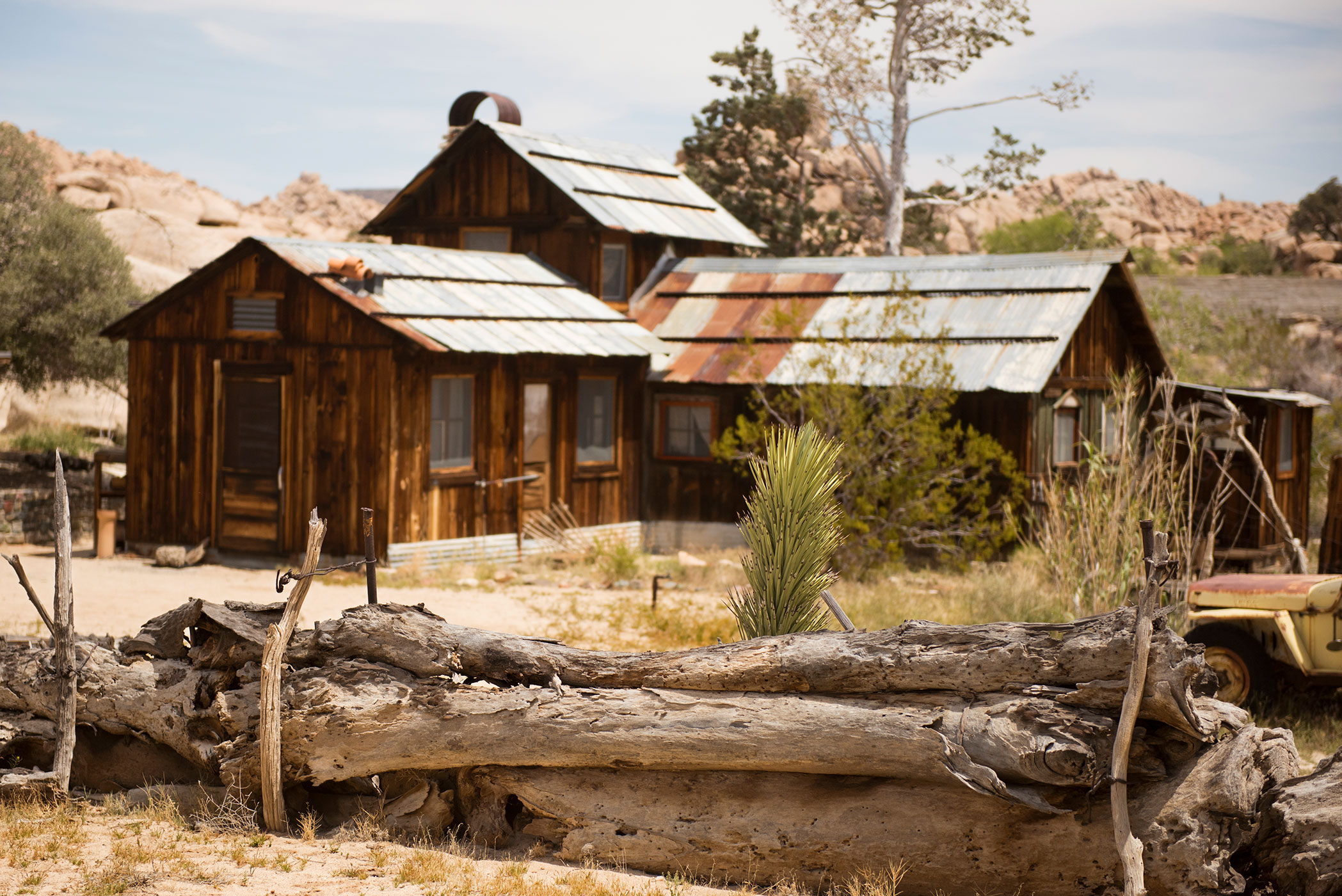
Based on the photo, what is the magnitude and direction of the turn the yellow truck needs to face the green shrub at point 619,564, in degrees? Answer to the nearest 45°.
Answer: approximately 45° to its right

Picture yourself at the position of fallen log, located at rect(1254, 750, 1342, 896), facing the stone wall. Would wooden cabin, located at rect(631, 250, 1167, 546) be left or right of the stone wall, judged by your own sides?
right

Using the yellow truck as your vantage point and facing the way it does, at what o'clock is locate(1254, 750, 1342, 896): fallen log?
The fallen log is roughly at 9 o'clock from the yellow truck.

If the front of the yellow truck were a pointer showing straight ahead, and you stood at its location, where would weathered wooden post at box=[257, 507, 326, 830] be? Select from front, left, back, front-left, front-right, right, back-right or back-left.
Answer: front-left

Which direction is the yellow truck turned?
to the viewer's left

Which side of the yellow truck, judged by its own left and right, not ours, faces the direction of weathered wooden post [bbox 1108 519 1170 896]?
left

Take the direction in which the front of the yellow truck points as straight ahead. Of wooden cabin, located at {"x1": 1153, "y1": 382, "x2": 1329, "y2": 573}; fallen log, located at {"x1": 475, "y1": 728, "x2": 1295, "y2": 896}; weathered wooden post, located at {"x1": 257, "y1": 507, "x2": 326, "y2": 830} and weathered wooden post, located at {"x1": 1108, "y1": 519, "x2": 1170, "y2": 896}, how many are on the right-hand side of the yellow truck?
1

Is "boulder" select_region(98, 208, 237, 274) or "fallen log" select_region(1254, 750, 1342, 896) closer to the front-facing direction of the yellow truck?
the boulder

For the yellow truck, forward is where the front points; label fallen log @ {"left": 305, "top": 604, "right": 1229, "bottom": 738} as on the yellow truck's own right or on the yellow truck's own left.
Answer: on the yellow truck's own left

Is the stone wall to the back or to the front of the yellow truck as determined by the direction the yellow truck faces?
to the front

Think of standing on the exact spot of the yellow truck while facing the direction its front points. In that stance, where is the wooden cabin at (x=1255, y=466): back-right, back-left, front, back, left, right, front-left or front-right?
right

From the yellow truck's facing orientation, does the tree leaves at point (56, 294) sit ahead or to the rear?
ahead

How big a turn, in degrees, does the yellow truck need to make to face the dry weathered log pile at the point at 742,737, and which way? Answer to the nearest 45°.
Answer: approximately 45° to its left

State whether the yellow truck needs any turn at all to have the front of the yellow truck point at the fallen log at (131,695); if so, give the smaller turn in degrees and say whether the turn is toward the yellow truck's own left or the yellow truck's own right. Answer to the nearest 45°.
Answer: approximately 45° to the yellow truck's own left

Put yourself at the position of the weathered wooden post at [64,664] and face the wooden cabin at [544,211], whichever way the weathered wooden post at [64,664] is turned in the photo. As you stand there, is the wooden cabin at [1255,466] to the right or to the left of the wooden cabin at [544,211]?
right
